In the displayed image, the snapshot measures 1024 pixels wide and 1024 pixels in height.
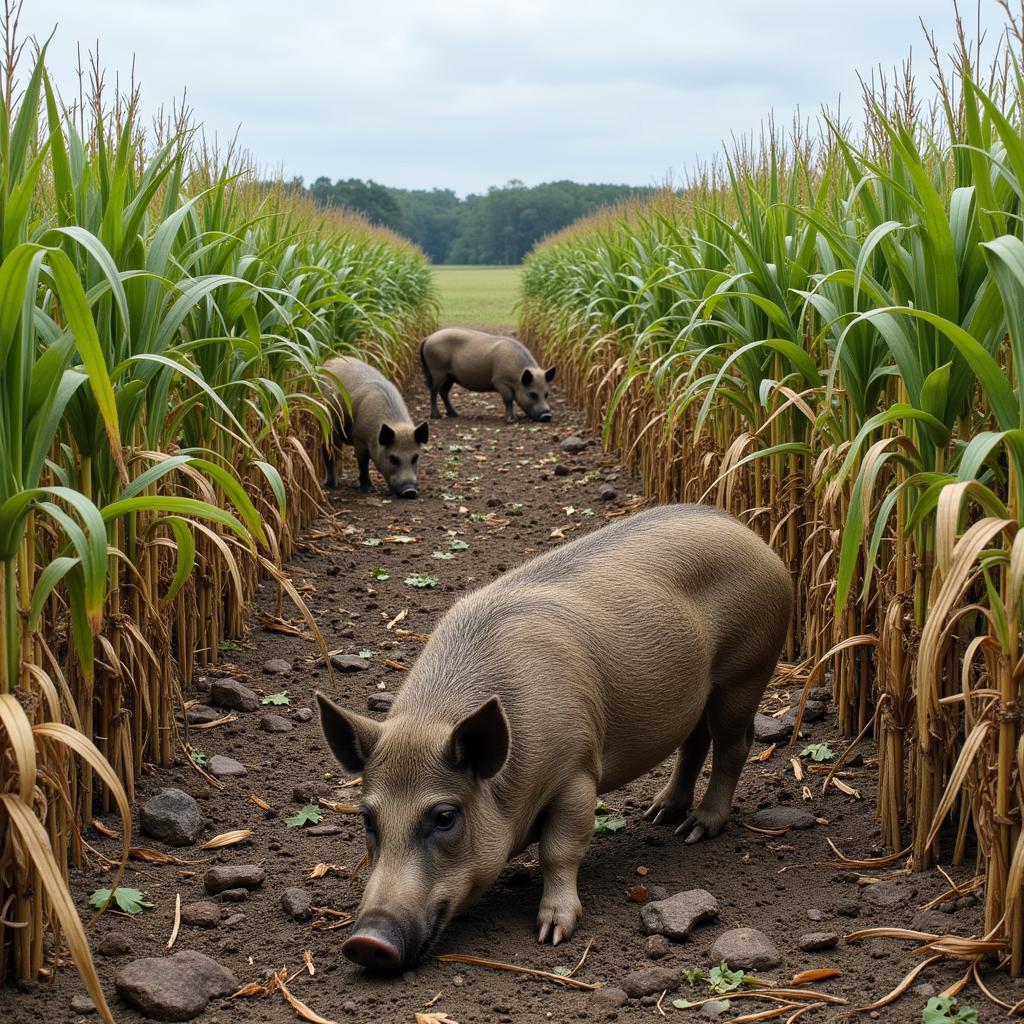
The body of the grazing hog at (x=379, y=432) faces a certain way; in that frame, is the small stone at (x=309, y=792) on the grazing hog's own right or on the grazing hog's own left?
on the grazing hog's own right

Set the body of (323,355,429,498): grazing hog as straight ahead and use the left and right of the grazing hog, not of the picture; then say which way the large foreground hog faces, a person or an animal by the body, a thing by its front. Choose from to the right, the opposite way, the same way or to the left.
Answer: to the right

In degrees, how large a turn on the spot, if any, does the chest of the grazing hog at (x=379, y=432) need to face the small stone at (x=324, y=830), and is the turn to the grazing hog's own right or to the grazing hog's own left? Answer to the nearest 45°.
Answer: approximately 45° to the grazing hog's own right

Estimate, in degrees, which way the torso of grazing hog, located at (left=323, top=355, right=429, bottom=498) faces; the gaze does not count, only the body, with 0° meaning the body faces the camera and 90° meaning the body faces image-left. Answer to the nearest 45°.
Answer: approximately 315°

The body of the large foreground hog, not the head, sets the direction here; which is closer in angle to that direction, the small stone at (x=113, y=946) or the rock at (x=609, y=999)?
the small stone

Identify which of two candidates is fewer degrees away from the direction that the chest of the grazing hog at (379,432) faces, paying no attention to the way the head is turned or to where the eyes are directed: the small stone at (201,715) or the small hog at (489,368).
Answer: the small stone

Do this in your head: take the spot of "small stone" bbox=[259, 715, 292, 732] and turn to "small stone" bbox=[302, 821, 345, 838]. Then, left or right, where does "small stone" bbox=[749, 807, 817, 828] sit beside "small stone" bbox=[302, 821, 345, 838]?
left

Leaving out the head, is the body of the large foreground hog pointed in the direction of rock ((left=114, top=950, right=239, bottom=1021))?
yes

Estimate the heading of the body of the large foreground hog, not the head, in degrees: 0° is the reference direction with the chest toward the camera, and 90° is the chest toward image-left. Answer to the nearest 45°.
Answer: approximately 45°
